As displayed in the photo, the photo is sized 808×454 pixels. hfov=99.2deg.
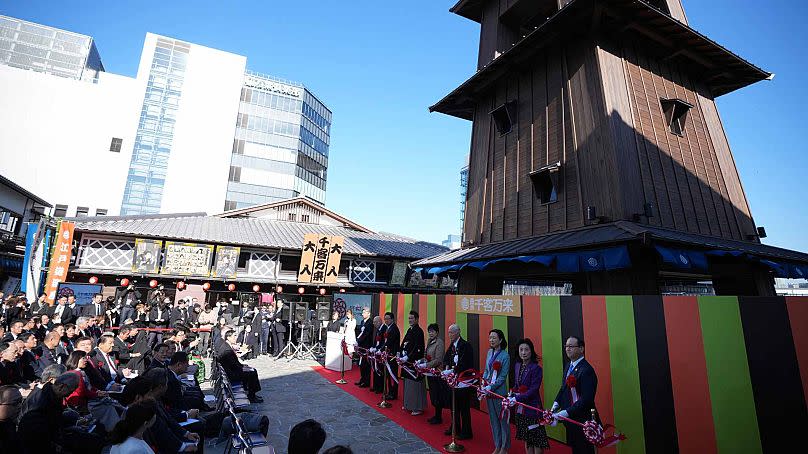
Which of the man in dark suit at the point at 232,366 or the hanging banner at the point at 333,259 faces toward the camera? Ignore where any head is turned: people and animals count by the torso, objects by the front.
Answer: the hanging banner

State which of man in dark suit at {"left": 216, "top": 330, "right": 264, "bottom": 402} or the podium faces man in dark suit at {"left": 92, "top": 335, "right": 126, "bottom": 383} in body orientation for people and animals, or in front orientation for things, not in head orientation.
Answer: the podium

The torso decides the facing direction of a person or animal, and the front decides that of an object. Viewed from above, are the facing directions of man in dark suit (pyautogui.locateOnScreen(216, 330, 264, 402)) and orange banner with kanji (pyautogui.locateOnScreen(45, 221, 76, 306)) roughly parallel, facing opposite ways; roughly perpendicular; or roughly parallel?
roughly perpendicular

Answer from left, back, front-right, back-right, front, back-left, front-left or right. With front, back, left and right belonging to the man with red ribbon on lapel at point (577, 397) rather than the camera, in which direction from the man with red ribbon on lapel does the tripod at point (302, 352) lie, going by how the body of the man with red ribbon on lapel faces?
right

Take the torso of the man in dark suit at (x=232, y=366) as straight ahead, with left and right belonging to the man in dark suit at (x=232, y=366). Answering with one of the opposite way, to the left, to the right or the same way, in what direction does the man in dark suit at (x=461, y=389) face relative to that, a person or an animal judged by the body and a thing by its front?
the opposite way

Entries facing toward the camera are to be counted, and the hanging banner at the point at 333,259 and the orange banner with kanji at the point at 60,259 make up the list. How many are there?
2

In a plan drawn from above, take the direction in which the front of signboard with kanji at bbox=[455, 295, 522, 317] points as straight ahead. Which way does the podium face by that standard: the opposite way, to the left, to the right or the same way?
the same way

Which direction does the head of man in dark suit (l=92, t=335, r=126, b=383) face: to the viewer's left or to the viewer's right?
to the viewer's right

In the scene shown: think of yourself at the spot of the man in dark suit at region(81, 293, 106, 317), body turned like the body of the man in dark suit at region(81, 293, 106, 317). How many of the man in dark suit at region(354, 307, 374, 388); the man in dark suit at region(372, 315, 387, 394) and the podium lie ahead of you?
3

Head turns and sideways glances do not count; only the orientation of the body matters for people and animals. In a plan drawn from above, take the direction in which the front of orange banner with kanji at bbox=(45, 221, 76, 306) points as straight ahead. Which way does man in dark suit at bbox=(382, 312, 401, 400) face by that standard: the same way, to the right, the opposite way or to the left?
to the right

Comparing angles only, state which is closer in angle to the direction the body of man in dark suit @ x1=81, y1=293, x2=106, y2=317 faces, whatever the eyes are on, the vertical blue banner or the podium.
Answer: the podium

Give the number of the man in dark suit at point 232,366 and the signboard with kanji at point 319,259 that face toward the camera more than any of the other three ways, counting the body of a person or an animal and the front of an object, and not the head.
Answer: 1

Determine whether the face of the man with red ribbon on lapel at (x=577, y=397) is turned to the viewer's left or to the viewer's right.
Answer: to the viewer's left

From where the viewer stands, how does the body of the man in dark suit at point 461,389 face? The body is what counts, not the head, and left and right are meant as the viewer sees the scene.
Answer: facing the viewer and to the left of the viewer

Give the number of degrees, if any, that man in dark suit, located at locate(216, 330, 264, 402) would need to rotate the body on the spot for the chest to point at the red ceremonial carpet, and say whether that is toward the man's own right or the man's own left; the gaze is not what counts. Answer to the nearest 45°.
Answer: approximately 45° to the man's own right

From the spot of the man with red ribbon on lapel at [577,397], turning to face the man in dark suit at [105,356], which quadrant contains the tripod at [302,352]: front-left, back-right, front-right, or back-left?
front-right
